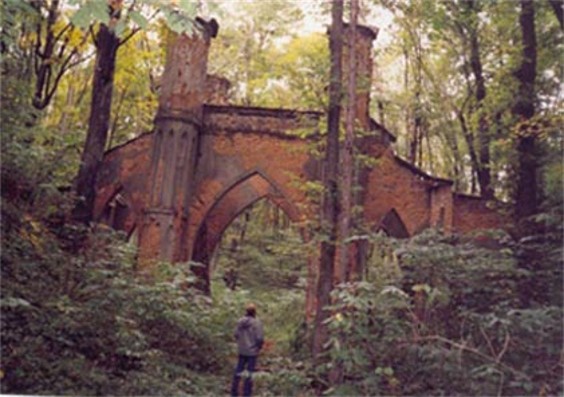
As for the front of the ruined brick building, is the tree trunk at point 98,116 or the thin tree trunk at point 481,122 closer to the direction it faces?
the tree trunk

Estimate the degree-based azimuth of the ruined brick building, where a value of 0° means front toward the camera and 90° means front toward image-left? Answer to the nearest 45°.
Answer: approximately 0°

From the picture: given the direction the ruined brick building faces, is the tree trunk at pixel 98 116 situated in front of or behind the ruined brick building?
in front

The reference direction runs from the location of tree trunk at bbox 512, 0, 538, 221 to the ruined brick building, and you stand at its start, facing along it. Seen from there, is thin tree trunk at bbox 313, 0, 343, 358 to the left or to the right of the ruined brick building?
left

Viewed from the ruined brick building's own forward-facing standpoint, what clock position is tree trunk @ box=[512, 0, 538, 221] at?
The tree trunk is roughly at 10 o'clock from the ruined brick building.

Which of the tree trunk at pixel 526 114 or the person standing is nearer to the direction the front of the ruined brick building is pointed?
the person standing

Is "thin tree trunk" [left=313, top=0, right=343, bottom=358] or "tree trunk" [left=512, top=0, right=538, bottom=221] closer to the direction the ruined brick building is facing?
the thin tree trunk

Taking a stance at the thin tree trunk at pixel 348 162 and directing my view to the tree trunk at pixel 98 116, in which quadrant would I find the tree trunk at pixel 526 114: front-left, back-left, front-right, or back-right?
back-right

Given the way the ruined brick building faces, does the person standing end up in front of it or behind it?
in front

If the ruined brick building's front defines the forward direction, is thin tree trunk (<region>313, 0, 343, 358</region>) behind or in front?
in front

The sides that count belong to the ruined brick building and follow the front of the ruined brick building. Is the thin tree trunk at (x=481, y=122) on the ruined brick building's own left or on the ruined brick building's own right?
on the ruined brick building's own left
